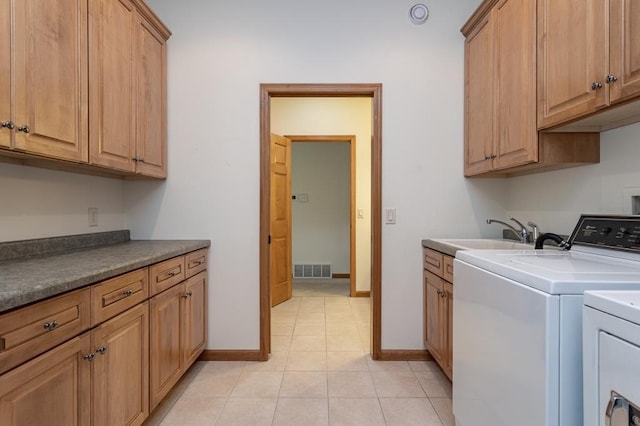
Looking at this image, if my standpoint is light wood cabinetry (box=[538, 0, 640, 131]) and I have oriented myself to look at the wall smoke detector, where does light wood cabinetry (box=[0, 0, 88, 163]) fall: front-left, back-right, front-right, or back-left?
front-left

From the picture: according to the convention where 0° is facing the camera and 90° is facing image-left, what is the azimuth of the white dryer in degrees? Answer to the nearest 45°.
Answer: approximately 45°

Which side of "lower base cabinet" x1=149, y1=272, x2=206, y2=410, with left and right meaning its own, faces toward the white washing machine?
front

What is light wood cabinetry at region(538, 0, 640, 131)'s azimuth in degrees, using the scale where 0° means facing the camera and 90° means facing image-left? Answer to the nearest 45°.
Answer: approximately 45°

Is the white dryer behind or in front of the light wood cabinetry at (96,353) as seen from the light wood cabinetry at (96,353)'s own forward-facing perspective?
in front

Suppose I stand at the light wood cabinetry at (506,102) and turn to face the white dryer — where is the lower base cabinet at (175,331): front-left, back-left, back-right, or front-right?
front-right

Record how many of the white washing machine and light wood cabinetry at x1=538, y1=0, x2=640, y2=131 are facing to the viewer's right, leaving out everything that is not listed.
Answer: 0

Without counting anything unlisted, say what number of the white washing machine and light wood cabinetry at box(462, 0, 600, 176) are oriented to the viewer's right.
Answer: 0

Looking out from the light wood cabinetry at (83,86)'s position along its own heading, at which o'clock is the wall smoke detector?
The wall smoke detector is roughly at 11 o'clock from the light wood cabinetry.

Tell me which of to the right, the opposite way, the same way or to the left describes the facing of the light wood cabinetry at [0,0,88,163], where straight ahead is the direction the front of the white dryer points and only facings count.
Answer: the opposite way

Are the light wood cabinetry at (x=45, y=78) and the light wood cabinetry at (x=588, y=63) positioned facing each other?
yes

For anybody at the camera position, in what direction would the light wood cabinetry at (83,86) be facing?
facing the viewer and to the right of the viewer

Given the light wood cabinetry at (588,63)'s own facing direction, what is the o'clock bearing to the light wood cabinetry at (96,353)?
the light wood cabinetry at (96,353) is roughly at 12 o'clock from the light wood cabinetry at (588,63).

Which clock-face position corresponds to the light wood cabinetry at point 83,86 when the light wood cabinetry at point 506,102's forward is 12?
the light wood cabinetry at point 83,86 is roughly at 12 o'clock from the light wood cabinetry at point 506,102.

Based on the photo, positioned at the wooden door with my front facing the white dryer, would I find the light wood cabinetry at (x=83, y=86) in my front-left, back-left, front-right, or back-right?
front-right

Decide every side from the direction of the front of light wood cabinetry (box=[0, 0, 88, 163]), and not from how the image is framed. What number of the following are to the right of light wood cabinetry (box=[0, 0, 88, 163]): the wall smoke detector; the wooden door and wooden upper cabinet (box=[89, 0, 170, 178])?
0

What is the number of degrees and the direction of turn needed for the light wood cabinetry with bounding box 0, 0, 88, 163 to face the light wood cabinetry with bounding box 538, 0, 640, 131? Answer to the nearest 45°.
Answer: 0° — it already faces it

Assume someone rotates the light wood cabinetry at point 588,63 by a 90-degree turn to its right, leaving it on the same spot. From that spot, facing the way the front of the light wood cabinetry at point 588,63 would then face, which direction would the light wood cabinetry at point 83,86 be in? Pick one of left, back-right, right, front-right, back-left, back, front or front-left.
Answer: left

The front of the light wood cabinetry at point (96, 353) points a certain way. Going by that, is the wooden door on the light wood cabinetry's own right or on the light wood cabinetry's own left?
on the light wood cabinetry's own left
